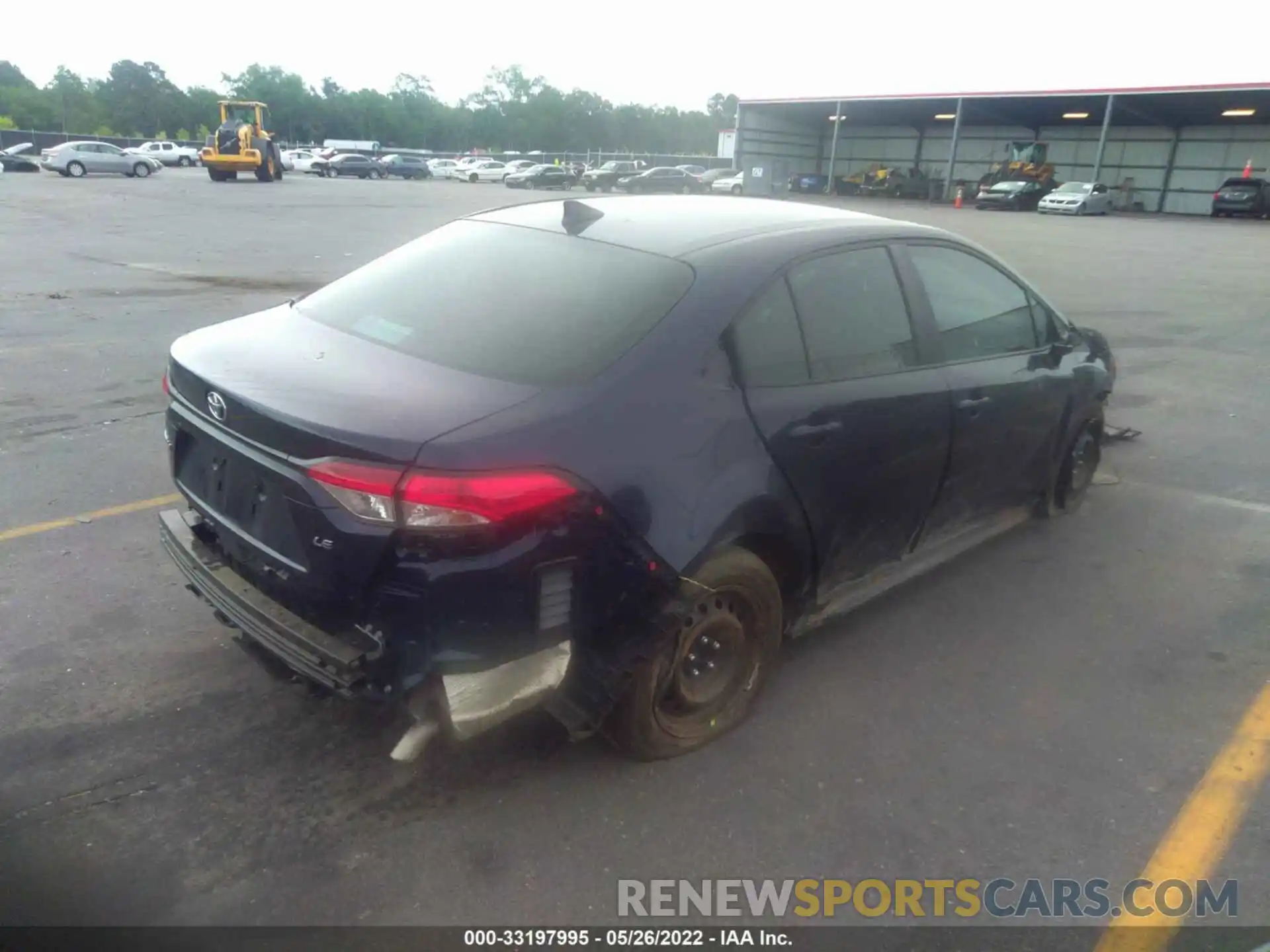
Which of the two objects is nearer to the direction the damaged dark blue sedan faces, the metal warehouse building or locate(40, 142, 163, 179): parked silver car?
the metal warehouse building

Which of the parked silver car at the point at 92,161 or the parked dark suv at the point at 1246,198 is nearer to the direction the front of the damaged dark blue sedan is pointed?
the parked dark suv

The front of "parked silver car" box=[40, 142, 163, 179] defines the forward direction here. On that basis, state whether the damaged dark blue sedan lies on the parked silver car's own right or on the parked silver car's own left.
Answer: on the parked silver car's own right

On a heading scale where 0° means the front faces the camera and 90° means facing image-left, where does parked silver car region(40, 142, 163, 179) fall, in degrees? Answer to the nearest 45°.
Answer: approximately 270°

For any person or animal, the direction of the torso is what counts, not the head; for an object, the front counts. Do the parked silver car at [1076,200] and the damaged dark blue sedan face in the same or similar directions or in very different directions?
very different directions

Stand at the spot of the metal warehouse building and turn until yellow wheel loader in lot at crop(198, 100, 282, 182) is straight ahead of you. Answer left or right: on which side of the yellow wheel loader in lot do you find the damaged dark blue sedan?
left

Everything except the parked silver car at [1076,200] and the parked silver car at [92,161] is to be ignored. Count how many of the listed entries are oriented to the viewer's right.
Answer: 1
